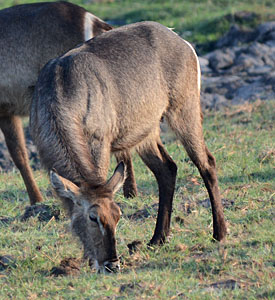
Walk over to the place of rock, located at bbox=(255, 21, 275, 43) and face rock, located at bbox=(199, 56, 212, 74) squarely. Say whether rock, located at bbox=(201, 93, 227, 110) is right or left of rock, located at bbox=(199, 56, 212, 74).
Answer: left

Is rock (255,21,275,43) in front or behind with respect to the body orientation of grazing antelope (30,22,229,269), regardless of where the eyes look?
behind

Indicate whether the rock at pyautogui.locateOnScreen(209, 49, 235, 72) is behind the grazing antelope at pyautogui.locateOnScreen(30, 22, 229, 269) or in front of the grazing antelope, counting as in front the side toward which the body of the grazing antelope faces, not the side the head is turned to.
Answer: behind

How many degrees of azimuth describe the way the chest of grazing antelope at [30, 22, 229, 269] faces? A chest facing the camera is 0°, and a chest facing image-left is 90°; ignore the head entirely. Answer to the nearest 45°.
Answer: approximately 45°

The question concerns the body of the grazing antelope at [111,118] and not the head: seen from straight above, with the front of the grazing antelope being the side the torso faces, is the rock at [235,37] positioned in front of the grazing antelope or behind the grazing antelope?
behind

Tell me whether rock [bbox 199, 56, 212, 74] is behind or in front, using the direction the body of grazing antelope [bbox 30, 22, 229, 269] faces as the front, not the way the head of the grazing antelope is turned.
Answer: behind

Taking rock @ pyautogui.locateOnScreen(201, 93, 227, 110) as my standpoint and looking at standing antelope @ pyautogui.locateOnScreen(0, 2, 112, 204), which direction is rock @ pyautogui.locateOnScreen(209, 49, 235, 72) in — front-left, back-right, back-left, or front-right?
back-right

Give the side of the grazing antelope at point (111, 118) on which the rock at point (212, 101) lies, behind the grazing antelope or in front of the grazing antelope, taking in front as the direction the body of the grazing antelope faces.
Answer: behind

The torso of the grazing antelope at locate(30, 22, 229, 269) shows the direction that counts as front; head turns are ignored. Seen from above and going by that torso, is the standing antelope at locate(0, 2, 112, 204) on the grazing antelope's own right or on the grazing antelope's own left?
on the grazing antelope's own right

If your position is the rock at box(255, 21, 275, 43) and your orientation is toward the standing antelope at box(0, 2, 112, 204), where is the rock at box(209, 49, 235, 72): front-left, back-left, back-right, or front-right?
front-right
